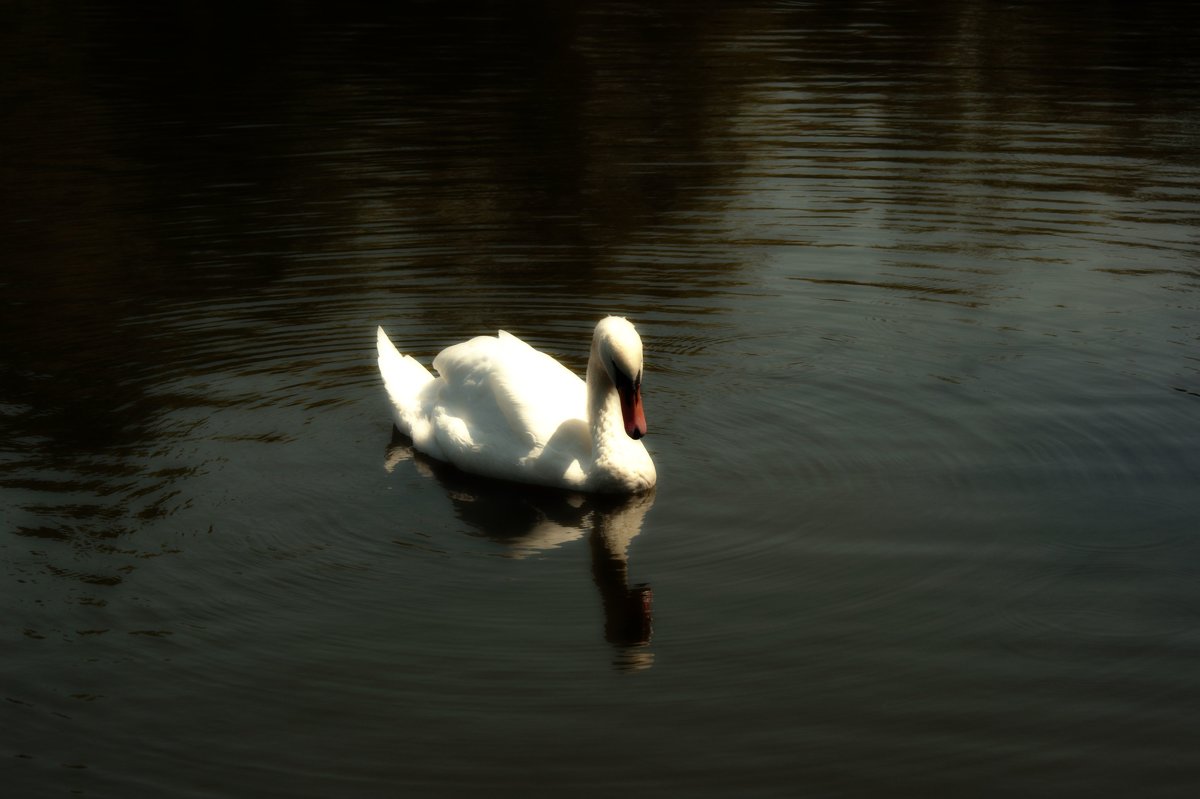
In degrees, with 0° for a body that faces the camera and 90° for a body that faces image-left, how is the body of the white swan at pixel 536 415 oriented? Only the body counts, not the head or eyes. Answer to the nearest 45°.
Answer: approximately 315°
